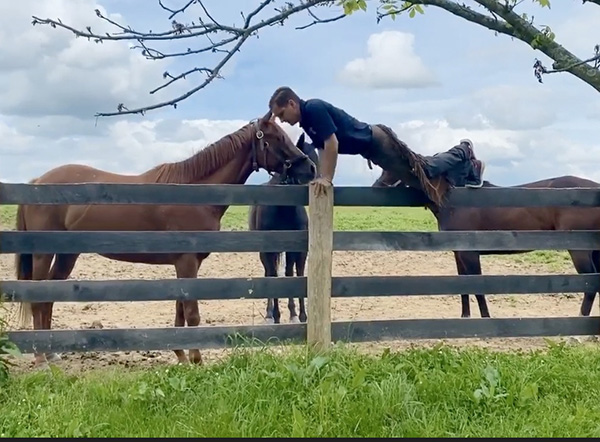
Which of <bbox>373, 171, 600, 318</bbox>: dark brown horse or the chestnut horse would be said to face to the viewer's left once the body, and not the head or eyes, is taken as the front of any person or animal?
the dark brown horse

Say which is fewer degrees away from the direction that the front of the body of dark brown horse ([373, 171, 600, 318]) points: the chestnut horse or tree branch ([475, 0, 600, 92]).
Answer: the chestnut horse

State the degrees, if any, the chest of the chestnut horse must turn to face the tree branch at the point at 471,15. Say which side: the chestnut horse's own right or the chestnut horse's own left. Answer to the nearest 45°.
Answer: approximately 45° to the chestnut horse's own right

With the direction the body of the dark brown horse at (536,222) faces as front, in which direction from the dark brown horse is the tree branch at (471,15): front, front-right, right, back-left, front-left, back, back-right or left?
left

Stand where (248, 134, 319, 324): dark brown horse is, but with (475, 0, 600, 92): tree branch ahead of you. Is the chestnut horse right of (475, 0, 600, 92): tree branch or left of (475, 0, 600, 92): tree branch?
right

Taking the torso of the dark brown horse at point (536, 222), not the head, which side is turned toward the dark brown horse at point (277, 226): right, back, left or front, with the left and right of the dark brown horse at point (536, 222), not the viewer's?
front

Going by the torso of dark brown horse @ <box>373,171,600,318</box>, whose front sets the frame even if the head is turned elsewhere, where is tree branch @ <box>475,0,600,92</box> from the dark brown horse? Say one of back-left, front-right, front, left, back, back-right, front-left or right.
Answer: left

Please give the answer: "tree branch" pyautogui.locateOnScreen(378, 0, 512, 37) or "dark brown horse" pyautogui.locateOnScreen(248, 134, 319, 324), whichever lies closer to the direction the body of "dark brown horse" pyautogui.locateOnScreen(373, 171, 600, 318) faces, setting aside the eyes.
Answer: the dark brown horse

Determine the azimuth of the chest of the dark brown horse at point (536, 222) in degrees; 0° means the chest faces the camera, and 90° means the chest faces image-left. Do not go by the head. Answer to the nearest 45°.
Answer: approximately 90°

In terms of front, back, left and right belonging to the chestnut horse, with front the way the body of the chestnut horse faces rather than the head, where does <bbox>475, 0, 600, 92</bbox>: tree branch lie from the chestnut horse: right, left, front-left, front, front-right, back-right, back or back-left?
front-right

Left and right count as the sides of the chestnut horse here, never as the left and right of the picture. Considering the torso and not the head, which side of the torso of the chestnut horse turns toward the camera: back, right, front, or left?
right

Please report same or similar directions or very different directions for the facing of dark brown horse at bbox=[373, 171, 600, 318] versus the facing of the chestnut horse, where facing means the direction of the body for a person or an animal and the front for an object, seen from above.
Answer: very different directions

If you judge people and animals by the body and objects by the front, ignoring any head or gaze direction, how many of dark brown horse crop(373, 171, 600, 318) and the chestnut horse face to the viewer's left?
1

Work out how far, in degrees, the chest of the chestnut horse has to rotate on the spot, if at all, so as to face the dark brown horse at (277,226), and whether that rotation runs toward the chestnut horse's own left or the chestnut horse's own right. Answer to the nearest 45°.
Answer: approximately 45° to the chestnut horse's own left
